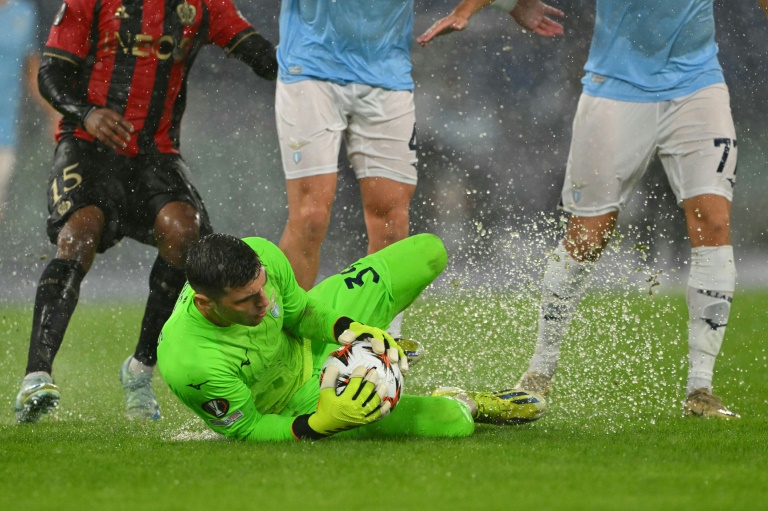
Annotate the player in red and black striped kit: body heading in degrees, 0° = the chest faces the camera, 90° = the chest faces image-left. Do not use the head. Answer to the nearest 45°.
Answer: approximately 0°
